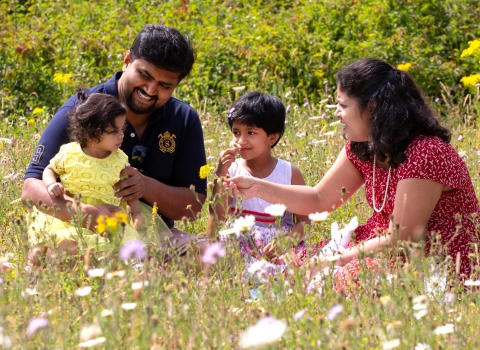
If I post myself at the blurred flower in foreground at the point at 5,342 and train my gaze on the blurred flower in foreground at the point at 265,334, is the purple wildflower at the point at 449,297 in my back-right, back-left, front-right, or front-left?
front-left

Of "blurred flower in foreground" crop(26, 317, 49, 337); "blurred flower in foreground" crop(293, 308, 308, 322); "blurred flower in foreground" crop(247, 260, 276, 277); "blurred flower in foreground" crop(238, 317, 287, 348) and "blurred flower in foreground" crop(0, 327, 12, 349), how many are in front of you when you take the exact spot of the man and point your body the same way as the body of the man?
5

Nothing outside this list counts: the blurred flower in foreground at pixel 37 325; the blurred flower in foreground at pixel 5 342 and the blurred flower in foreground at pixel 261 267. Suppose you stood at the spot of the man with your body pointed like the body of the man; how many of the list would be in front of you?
3

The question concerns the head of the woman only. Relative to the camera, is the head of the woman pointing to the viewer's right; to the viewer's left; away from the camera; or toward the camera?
to the viewer's left

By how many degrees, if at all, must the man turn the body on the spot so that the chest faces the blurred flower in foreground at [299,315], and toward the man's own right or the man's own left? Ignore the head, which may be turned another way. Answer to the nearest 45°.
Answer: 0° — they already face it

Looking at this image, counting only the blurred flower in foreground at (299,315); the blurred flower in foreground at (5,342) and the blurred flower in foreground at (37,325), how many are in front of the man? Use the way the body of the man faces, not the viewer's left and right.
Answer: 3

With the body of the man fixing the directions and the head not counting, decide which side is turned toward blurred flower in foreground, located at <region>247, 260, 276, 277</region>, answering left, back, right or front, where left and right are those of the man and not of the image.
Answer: front

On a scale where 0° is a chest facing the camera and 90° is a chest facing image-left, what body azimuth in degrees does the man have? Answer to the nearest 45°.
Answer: approximately 0°

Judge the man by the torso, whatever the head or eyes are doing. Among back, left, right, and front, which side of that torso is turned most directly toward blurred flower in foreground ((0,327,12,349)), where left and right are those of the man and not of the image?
front

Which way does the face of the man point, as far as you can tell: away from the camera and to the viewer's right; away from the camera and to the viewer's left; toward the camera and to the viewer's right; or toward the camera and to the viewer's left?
toward the camera and to the viewer's left

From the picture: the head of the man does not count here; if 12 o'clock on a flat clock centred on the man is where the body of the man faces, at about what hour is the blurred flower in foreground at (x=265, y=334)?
The blurred flower in foreground is roughly at 12 o'clock from the man.

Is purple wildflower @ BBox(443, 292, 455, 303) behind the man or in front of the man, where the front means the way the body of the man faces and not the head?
in front

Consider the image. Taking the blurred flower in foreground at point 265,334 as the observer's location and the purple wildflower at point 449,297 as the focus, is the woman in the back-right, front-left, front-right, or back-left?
front-left
